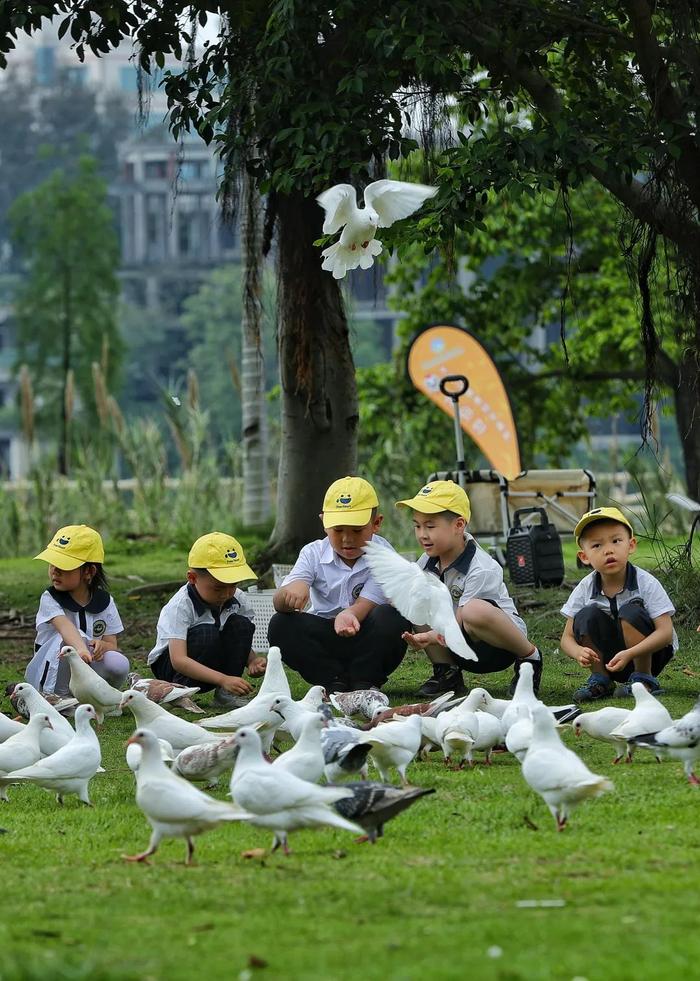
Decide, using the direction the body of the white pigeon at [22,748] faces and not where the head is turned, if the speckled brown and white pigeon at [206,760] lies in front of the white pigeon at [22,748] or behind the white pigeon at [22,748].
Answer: in front

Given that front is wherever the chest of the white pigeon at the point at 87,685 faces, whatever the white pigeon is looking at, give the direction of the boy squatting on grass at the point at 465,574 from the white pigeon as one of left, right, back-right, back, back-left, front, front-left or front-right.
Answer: back

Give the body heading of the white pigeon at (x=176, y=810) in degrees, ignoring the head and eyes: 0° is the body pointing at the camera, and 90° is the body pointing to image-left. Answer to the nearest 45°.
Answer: approximately 90°

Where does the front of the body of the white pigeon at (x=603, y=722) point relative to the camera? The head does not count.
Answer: to the viewer's left

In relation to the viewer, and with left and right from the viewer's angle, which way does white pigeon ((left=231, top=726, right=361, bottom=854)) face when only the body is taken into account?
facing to the left of the viewer

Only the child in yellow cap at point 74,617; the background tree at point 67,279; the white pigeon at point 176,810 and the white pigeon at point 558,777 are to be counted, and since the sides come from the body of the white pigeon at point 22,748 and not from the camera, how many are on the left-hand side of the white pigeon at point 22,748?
2

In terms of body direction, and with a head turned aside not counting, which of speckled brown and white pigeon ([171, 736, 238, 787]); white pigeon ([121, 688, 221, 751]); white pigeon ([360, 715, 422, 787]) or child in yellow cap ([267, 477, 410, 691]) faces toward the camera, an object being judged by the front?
the child in yellow cap

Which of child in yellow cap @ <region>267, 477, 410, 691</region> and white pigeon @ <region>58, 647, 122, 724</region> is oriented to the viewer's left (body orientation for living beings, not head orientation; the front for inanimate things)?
the white pigeon

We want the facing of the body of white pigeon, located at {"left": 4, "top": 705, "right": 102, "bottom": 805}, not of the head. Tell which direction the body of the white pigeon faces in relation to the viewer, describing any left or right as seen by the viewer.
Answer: facing to the right of the viewer

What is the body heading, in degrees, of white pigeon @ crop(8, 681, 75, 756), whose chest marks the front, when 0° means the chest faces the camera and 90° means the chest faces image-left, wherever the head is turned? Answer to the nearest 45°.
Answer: approximately 90°

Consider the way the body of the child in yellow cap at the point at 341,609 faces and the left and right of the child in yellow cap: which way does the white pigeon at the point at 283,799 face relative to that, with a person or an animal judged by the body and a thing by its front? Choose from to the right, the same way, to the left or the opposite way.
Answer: to the right
